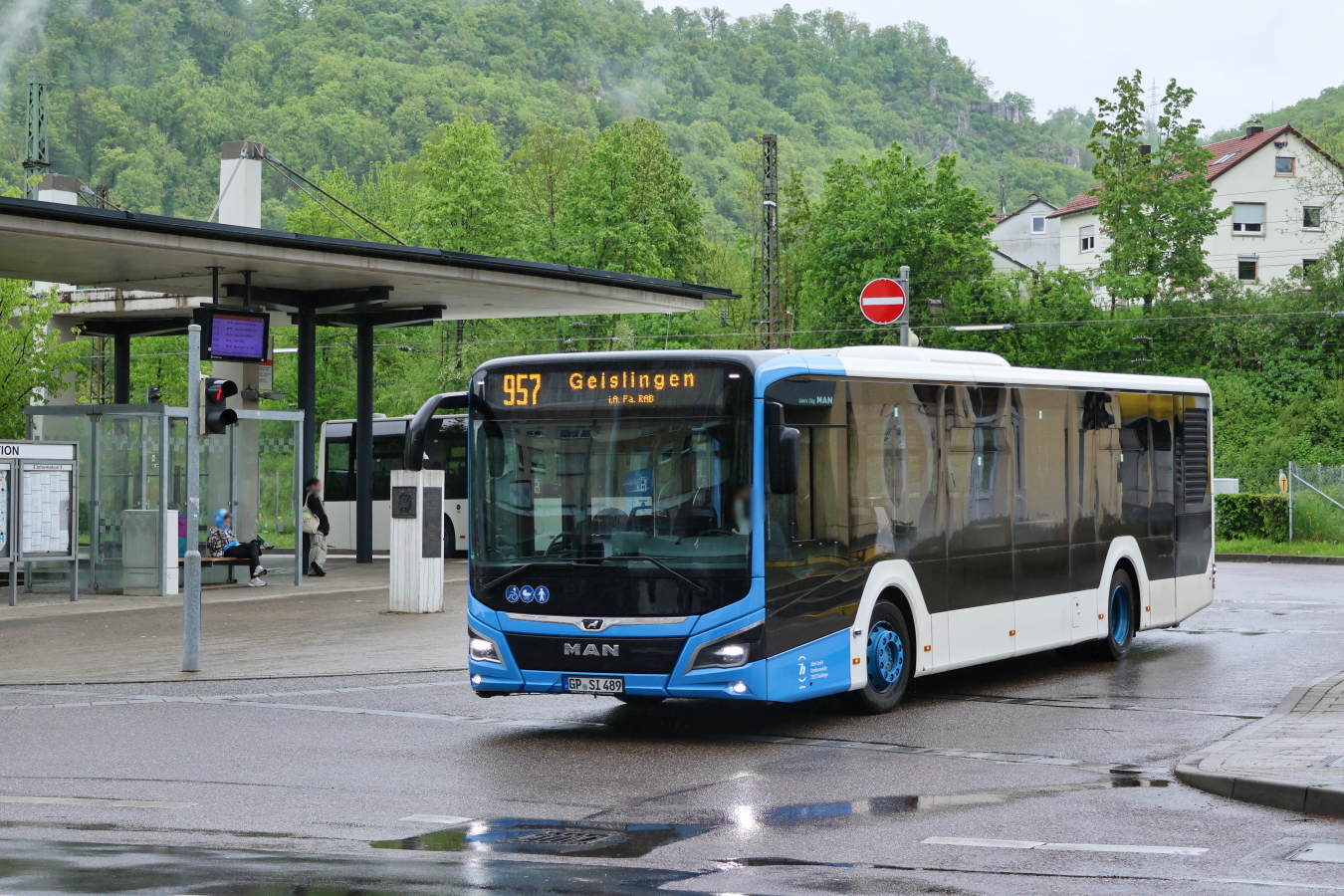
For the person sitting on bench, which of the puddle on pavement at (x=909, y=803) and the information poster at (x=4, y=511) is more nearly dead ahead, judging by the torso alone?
the puddle on pavement

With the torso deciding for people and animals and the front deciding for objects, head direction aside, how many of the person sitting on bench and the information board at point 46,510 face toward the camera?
1

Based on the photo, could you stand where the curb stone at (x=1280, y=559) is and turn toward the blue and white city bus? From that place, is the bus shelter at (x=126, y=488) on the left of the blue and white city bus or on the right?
right

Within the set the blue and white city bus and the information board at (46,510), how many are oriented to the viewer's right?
0

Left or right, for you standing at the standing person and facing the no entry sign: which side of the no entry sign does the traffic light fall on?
right

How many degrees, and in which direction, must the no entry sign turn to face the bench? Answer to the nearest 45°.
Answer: approximately 90° to its right

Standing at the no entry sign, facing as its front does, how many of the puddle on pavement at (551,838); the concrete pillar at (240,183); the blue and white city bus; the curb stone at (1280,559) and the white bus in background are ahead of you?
2

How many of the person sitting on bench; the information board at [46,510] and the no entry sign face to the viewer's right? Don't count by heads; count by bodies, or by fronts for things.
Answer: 1

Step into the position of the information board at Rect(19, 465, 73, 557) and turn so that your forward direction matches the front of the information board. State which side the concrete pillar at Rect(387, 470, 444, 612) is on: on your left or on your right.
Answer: on your left

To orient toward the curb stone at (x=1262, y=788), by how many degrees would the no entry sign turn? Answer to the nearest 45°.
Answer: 0° — it already faces it

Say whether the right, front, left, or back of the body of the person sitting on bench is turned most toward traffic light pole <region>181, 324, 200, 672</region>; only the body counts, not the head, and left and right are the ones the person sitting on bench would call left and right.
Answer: right

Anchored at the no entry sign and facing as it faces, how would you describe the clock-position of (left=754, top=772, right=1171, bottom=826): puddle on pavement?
The puddle on pavement is roughly at 12 o'clock from the no entry sign.

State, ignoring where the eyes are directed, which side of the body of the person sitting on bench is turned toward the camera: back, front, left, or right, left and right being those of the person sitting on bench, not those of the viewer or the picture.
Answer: right

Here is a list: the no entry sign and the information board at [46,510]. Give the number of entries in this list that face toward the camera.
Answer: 2

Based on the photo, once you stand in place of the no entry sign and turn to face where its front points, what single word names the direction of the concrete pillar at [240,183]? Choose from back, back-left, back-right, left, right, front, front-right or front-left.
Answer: back-right

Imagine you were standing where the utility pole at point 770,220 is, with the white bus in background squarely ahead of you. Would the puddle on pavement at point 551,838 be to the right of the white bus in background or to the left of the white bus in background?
left

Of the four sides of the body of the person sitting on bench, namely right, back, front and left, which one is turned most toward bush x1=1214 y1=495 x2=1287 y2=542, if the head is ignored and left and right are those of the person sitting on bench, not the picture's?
front

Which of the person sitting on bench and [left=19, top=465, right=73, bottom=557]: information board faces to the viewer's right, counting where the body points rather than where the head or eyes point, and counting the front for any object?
the person sitting on bench

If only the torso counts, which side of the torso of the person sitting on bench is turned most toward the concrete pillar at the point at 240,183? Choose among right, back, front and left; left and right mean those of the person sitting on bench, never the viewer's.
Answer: left

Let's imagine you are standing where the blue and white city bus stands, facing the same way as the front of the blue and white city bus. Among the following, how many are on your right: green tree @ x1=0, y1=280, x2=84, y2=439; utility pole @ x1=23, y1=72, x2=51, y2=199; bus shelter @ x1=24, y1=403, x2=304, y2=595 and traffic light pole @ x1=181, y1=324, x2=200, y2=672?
4
